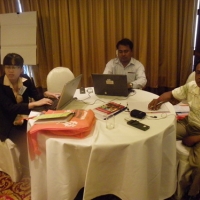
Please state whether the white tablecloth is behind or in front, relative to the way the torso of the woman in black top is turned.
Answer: in front

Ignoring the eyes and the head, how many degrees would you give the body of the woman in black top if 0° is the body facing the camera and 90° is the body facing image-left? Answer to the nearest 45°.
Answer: approximately 315°

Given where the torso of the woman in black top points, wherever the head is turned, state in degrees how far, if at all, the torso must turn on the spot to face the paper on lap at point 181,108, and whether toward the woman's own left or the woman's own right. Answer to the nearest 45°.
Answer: approximately 45° to the woman's own left

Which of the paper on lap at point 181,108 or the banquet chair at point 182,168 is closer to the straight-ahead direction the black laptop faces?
the paper on lap

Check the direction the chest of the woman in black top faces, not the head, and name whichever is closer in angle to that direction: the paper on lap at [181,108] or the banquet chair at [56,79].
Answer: the paper on lap

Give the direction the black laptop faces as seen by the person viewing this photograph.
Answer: facing away from the viewer

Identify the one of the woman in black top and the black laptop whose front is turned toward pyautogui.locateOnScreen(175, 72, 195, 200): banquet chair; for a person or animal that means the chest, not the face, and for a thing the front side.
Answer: the woman in black top

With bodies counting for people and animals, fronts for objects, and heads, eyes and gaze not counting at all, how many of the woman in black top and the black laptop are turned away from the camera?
1

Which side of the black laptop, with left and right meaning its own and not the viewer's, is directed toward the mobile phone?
back

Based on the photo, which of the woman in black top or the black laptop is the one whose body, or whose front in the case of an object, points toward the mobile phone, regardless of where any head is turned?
the woman in black top

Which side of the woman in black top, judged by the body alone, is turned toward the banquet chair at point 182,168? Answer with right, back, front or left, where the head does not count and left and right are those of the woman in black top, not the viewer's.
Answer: front

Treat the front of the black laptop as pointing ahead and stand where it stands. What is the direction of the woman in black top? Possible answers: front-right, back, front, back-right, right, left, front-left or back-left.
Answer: left

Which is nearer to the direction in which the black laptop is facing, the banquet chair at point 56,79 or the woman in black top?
the banquet chair
